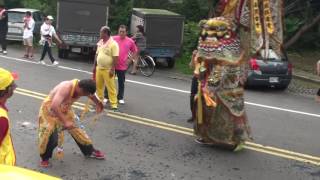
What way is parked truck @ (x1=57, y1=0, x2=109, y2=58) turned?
away from the camera

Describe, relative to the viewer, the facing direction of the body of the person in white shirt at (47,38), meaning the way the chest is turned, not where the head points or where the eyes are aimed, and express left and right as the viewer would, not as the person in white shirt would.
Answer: facing the viewer and to the right of the viewer

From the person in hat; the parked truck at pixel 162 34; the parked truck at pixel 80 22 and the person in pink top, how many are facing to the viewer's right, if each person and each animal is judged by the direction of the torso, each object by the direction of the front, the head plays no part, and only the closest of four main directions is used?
1

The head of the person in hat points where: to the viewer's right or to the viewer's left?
to the viewer's right

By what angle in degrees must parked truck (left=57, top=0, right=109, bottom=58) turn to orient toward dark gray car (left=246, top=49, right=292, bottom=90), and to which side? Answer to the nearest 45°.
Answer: approximately 135° to its right

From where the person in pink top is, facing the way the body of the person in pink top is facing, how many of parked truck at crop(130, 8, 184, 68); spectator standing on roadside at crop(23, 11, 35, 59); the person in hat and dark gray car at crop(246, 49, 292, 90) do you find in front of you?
1

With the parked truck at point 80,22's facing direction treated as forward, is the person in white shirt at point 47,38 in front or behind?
behind

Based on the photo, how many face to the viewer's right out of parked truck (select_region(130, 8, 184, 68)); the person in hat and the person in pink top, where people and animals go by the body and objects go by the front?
1

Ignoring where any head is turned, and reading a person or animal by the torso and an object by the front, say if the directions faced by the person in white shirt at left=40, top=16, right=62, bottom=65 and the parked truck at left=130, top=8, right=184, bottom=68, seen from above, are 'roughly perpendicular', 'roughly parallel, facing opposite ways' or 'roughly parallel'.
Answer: roughly parallel, facing opposite ways

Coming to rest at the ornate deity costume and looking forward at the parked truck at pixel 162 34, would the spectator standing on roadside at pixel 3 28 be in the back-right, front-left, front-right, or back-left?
front-left

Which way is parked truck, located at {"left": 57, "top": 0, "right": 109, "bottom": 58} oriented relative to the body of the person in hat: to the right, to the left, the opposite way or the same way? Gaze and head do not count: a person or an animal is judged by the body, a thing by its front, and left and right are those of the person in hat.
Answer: to the left

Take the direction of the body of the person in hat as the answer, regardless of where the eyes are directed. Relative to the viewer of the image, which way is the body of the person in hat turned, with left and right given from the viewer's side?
facing to the right of the viewer

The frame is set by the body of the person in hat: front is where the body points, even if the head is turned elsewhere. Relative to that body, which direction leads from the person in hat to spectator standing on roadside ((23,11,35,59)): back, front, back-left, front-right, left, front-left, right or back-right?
left

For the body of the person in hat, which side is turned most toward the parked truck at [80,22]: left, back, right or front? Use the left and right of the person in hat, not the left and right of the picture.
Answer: left

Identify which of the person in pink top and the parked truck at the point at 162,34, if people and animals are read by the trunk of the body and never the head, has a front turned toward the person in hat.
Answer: the person in pink top
